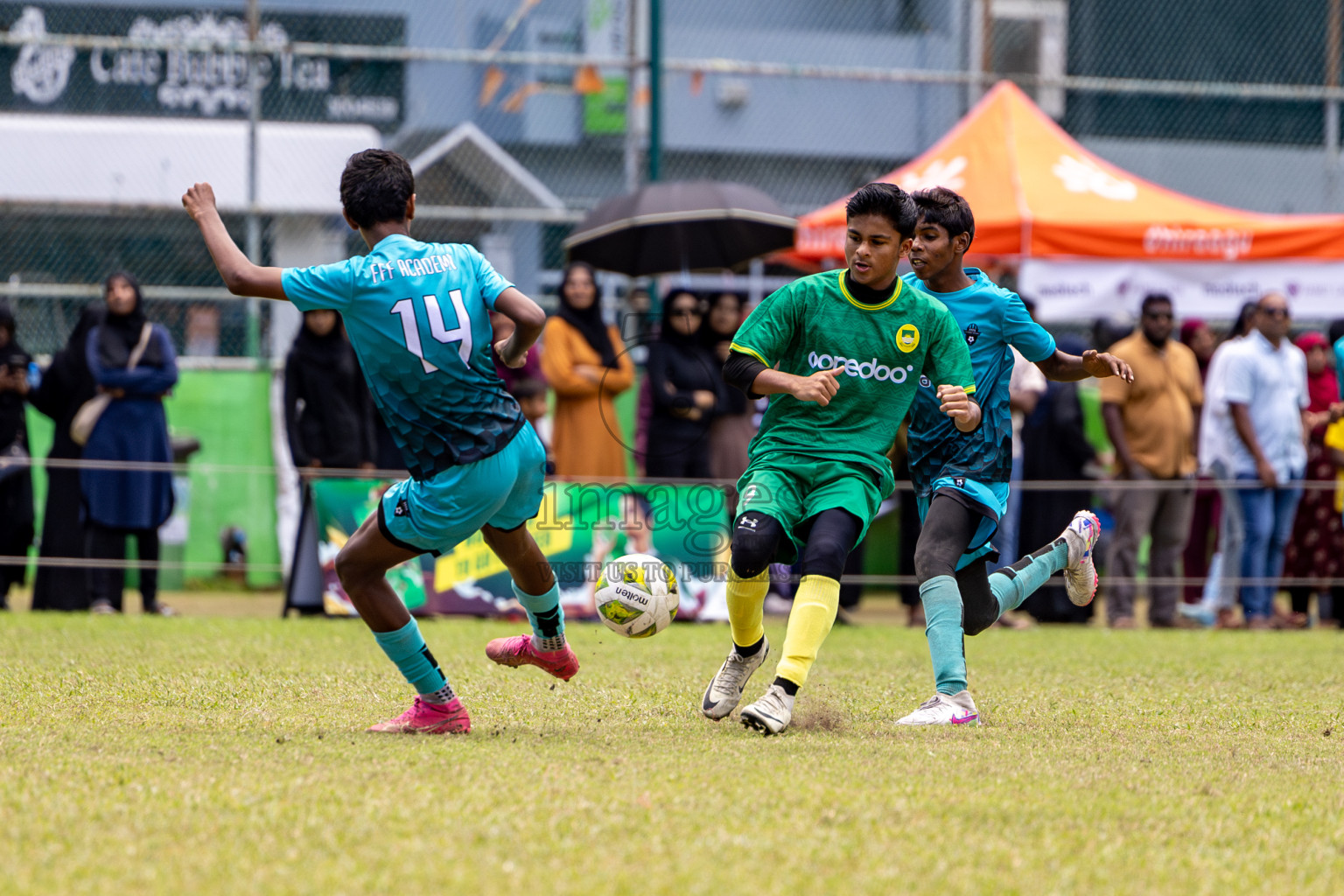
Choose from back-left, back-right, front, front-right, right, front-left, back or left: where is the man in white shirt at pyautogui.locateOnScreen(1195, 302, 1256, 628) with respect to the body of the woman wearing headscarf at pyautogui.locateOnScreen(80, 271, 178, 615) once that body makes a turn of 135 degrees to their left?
front-right

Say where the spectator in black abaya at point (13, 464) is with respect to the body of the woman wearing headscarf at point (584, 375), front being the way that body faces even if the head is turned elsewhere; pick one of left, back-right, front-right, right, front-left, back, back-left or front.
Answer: back-right

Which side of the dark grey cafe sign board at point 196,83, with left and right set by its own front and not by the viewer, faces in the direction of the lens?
front

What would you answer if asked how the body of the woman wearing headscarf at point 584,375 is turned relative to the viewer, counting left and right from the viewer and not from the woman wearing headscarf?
facing the viewer and to the right of the viewer

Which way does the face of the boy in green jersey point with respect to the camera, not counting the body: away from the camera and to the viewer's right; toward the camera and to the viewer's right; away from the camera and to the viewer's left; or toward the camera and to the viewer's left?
toward the camera and to the viewer's left

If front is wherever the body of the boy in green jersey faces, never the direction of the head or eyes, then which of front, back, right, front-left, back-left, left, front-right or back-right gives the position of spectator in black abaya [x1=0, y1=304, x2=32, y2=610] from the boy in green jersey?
back-right
